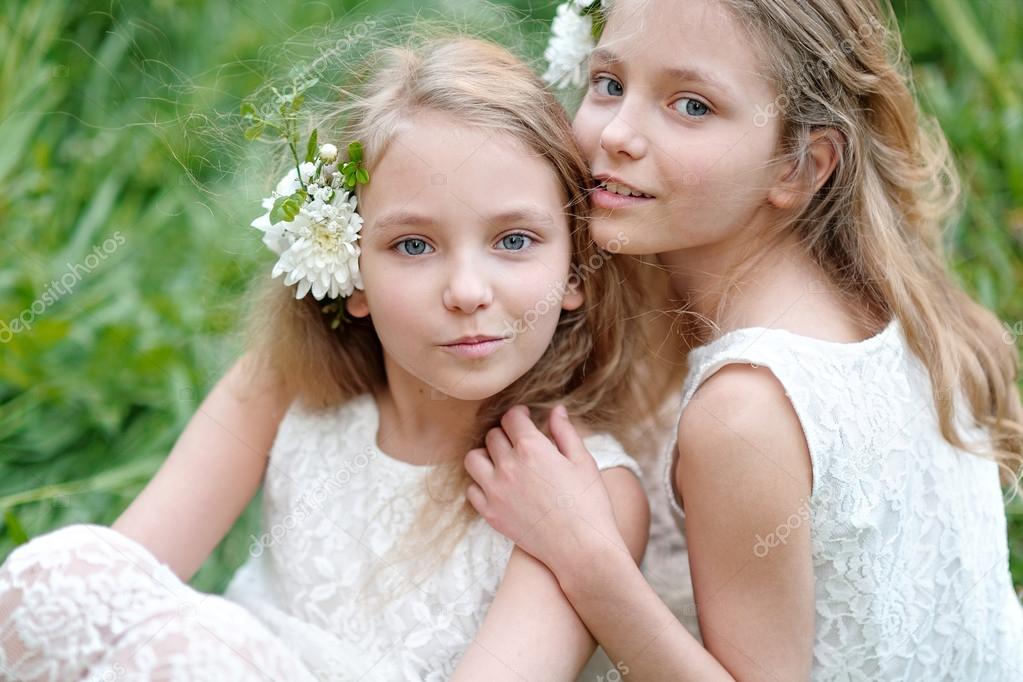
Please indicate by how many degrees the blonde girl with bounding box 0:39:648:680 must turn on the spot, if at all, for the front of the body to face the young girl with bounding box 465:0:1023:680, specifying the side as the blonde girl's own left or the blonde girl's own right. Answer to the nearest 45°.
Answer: approximately 90° to the blonde girl's own left

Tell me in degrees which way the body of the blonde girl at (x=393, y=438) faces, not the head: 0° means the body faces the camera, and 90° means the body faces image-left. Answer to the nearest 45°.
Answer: approximately 0°
